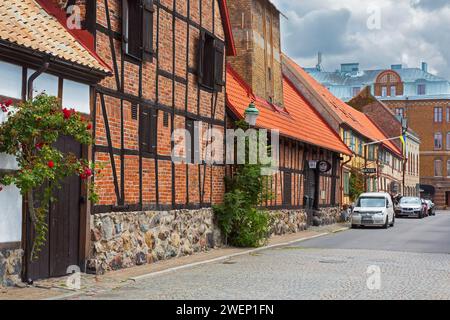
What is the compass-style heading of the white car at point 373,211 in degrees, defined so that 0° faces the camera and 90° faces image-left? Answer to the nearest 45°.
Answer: approximately 0°

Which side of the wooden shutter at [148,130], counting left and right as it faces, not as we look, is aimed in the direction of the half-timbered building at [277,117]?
left

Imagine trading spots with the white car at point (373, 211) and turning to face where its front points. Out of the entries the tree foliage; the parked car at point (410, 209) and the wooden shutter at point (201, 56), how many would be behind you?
1

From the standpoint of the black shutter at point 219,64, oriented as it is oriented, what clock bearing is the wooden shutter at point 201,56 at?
The wooden shutter is roughly at 2 o'clock from the black shutter.

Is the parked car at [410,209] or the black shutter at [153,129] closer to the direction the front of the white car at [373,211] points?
the black shutter

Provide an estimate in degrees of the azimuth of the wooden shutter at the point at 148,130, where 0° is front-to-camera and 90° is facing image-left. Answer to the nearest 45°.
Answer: approximately 315°

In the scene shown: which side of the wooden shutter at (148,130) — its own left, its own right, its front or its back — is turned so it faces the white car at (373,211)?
left

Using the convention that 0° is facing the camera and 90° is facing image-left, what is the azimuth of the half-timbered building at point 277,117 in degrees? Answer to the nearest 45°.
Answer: approximately 315°
